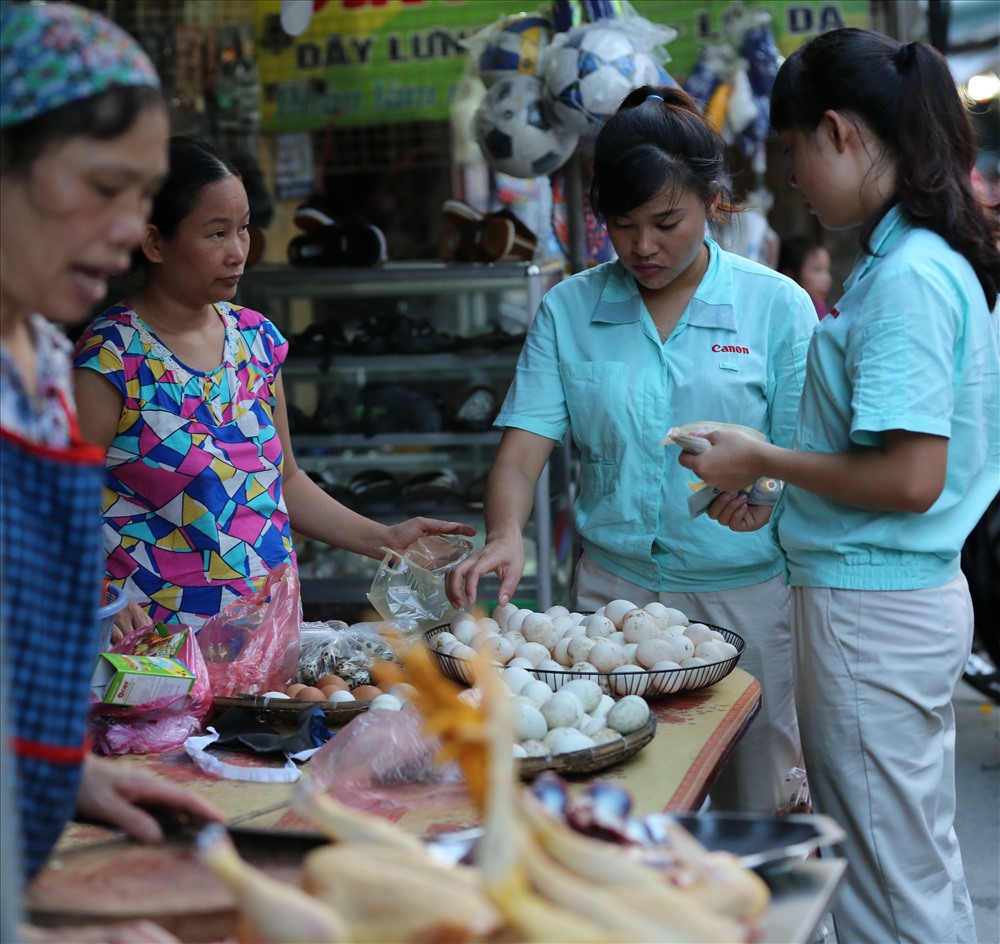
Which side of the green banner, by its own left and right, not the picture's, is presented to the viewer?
front

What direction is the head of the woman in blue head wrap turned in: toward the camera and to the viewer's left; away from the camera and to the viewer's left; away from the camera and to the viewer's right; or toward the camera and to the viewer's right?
toward the camera and to the viewer's right

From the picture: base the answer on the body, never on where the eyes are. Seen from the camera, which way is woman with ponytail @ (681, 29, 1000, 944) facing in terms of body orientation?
to the viewer's left

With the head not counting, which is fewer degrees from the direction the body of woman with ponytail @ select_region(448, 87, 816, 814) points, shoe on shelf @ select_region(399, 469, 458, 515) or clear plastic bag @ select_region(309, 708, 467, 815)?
the clear plastic bag

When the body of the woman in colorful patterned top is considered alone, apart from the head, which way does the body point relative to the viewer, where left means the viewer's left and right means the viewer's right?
facing the viewer and to the right of the viewer

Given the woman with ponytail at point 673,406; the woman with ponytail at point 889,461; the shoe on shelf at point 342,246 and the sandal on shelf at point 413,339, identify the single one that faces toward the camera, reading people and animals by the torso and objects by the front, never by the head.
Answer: the woman with ponytail at point 673,406

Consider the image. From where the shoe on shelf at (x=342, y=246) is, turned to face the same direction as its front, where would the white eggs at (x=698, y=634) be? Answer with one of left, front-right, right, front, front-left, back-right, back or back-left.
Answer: left

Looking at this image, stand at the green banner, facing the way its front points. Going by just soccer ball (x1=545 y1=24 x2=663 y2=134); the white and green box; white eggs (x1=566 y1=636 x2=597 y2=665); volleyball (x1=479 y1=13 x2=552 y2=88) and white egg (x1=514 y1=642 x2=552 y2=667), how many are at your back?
0

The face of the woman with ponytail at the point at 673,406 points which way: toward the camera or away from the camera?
toward the camera

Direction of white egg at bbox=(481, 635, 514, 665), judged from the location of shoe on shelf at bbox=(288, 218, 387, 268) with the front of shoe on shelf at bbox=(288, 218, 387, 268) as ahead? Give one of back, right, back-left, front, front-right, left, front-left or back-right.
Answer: left
